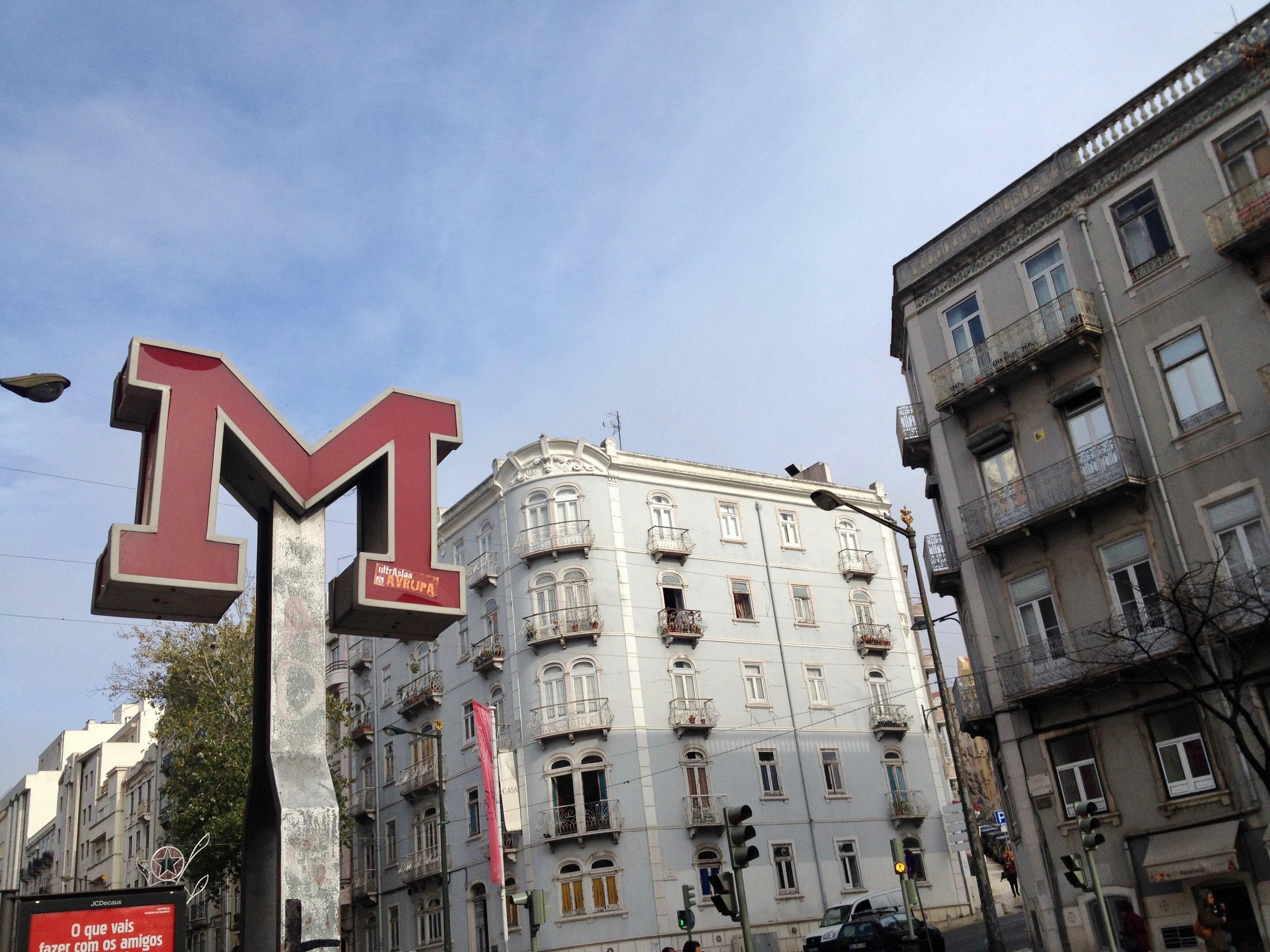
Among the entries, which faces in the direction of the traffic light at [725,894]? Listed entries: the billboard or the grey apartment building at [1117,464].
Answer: the grey apartment building

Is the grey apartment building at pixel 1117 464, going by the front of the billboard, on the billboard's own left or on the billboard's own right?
on the billboard's own left

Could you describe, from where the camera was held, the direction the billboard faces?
facing the viewer

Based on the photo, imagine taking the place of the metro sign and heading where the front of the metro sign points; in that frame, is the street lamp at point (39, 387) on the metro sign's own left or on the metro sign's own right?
on the metro sign's own right

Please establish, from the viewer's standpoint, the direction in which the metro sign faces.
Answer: facing the viewer and to the right of the viewer

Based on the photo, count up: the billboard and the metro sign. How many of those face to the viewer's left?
0

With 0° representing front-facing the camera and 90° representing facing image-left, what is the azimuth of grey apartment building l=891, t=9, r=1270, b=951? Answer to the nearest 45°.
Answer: approximately 45°

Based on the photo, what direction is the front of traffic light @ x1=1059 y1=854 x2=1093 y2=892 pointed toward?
to the viewer's left

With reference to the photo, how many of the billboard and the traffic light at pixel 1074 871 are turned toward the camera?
1
